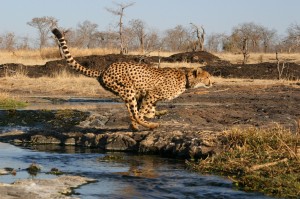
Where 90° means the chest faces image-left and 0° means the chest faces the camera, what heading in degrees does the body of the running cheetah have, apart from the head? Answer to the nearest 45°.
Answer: approximately 270°

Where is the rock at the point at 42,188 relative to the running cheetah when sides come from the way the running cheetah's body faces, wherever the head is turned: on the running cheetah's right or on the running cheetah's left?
on the running cheetah's right
